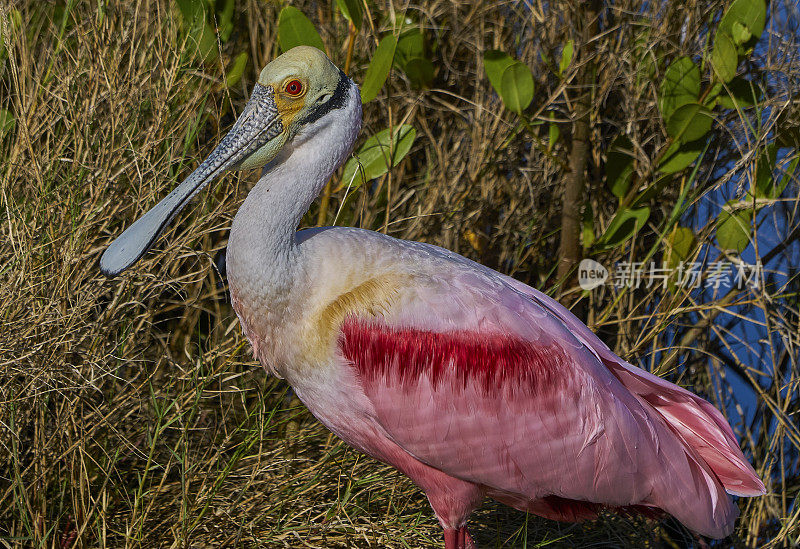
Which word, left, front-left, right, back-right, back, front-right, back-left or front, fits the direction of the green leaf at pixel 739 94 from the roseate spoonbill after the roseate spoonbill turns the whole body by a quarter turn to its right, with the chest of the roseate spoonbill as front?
front-right

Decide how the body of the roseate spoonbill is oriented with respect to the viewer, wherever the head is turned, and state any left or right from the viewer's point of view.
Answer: facing to the left of the viewer

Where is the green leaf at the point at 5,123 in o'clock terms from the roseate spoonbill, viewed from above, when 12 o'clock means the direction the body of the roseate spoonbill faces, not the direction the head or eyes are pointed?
The green leaf is roughly at 1 o'clock from the roseate spoonbill.

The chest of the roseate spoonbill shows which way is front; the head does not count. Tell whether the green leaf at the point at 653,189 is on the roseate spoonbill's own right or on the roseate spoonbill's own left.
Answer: on the roseate spoonbill's own right

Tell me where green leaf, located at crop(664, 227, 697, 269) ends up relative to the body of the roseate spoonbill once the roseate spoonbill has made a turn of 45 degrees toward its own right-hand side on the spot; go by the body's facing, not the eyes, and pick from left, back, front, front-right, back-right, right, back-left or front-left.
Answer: right

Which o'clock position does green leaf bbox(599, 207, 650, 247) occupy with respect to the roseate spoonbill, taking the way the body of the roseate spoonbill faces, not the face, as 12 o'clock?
The green leaf is roughly at 4 o'clock from the roseate spoonbill.

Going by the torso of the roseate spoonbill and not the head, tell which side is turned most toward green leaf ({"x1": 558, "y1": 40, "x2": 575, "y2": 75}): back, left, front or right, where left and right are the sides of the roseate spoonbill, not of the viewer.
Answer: right
